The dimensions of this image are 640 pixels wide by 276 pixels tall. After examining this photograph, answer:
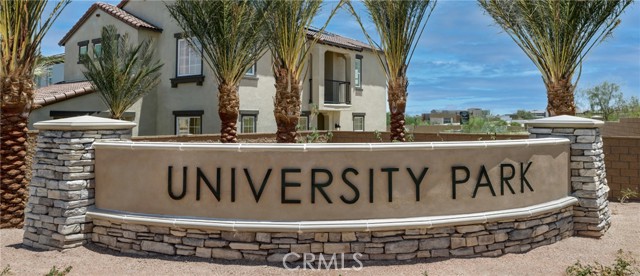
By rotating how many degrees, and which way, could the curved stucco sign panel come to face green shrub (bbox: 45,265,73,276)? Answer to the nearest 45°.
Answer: approximately 90° to its right

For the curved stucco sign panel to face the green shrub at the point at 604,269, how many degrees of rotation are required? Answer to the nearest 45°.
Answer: approximately 90° to its left

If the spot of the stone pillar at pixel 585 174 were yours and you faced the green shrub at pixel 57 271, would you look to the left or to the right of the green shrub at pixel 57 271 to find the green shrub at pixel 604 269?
left

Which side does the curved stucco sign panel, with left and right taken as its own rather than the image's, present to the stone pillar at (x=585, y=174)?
left

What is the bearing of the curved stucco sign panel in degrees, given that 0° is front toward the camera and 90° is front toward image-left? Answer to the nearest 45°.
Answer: approximately 0°

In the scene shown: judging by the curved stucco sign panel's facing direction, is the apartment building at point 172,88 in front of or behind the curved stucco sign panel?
behind
